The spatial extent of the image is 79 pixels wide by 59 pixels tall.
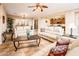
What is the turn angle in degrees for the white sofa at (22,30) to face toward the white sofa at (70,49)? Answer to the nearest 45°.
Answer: approximately 90° to its left

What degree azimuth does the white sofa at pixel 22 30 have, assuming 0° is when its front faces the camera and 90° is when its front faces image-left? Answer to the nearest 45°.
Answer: approximately 0°
